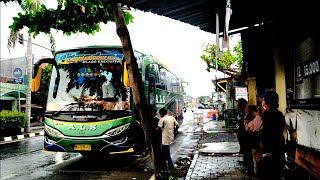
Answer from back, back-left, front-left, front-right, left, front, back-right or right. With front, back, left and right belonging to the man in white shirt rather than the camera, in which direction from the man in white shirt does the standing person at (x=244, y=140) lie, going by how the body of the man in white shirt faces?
back-right

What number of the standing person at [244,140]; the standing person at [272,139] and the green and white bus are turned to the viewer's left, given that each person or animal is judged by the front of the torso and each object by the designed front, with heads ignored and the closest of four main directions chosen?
2

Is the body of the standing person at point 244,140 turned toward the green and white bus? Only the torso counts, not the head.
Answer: yes

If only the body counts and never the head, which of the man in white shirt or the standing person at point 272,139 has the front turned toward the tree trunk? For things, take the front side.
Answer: the standing person

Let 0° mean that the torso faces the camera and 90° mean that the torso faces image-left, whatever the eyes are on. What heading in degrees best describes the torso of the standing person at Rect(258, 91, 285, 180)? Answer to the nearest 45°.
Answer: approximately 90°

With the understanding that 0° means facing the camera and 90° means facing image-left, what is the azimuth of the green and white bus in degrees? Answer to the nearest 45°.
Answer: approximately 0°

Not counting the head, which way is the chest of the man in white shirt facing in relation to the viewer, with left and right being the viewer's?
facing away from the viewer and to the left of the viewer

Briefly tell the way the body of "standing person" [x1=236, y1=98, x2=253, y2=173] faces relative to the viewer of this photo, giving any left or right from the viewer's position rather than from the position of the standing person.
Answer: facing to the left of the viewer

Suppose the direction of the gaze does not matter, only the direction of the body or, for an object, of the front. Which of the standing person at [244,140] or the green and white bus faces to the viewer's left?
the standing person

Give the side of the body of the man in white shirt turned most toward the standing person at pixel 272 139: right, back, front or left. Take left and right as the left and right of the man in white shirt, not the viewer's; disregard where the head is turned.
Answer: back
